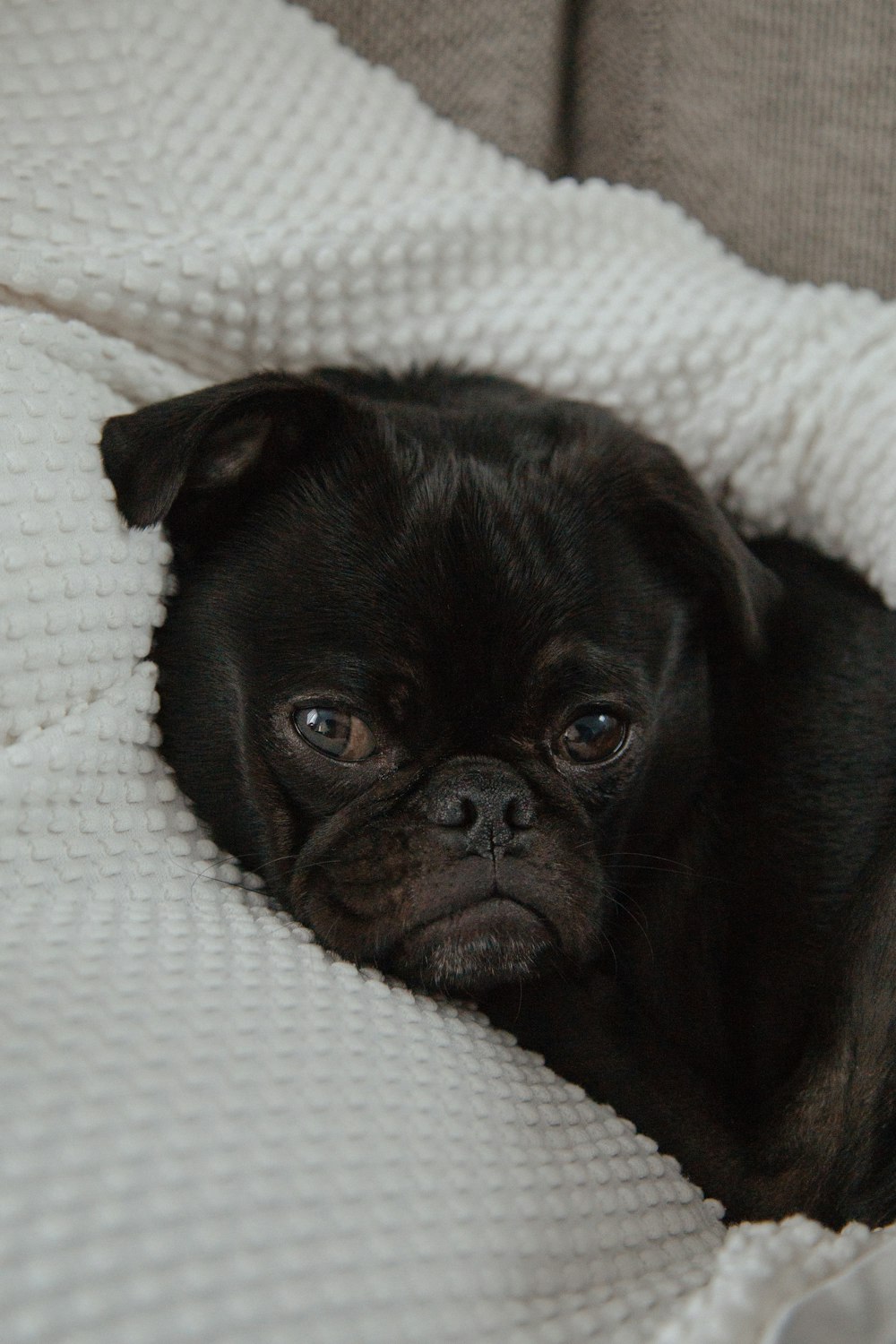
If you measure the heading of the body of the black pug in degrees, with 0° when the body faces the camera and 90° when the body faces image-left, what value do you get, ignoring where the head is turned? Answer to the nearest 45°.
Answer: approximately 45°
